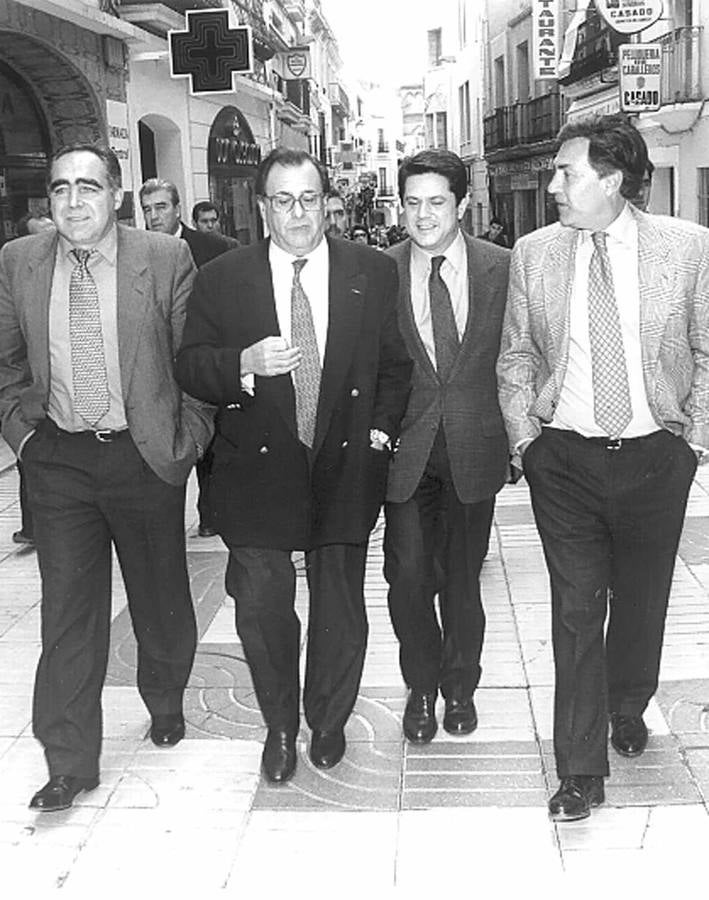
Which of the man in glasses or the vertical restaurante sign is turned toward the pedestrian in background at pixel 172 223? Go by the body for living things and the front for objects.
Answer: the vertical restaurante sign

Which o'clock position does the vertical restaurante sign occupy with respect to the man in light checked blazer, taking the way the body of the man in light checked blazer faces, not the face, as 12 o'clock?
The vertical restaurante sign is roughly at 6 o'clock from the man in light checked blazer.

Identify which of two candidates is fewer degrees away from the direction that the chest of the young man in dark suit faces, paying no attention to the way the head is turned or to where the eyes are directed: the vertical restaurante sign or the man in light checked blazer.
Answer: the man in light checked blazer

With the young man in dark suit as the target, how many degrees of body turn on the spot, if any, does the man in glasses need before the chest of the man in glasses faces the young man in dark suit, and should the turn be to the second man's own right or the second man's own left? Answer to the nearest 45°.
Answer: approximately 90° to the second man's own left

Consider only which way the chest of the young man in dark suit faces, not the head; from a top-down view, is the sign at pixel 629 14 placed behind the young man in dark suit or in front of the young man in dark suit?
behind

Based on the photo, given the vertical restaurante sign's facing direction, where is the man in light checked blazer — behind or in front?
in front

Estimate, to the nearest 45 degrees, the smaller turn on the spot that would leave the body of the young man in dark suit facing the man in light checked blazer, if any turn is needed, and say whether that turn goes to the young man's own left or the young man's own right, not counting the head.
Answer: approximately 45° to the young man's own left

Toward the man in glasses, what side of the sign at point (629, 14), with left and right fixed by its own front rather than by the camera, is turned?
front
